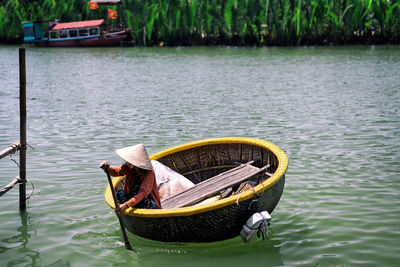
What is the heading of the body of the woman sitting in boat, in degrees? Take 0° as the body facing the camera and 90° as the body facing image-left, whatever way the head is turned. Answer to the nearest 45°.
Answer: approximately 45°

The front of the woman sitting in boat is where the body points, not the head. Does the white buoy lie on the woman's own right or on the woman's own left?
on the woman's own left

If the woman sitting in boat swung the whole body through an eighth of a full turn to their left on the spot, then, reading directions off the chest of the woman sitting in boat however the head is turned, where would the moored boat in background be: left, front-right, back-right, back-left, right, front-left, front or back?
back
